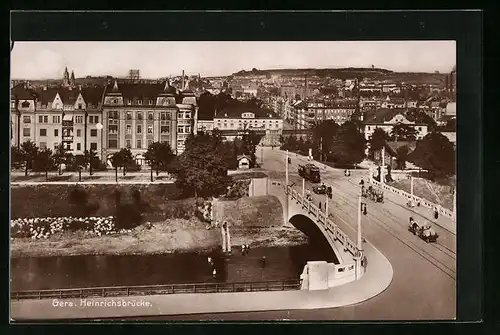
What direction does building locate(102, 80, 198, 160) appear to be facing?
toward the camera

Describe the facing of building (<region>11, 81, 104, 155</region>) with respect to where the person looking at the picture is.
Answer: facing the viewer

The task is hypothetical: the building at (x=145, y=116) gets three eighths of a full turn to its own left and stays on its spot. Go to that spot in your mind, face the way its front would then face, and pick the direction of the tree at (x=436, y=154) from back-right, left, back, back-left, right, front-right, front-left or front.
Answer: front-right

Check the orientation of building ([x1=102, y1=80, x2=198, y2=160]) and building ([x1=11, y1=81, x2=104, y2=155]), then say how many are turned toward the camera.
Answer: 2

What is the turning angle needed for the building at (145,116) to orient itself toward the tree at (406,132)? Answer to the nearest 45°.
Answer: approximately 90° to its left

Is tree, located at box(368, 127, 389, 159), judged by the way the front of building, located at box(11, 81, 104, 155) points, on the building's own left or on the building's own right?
on the building's own left

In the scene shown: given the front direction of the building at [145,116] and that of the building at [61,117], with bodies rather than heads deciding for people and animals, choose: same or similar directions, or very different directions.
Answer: same or similar directions
